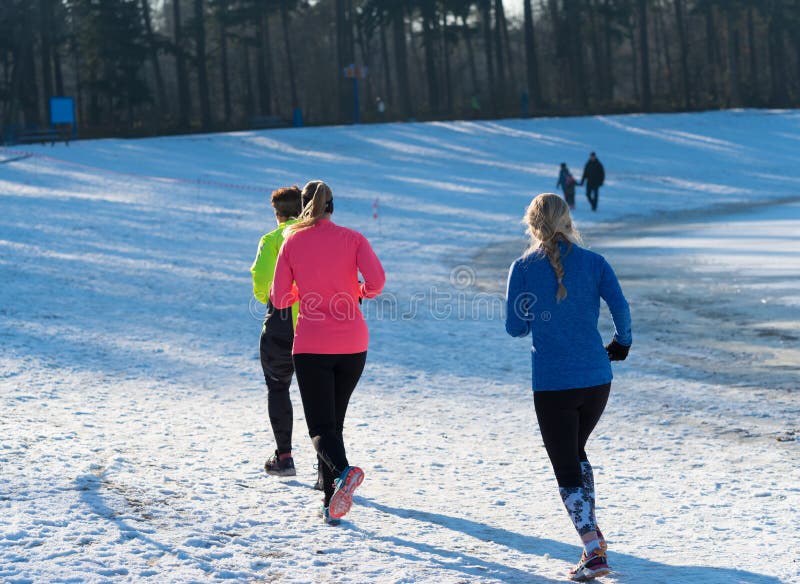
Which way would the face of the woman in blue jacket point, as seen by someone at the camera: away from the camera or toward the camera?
away from the camera

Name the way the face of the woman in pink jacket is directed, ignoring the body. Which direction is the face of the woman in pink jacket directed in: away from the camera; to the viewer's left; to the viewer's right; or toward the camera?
away from the camera

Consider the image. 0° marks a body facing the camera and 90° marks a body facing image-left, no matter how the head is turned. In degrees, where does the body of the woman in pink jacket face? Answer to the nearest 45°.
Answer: approximately 180°

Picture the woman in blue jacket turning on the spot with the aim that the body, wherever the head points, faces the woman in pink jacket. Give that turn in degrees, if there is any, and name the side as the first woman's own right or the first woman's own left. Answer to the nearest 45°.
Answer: approximately 45° to the first woman's own left

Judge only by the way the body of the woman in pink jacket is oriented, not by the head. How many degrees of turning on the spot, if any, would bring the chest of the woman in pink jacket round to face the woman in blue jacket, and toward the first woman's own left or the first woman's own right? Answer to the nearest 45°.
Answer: approximately 135° to the first woman's own right

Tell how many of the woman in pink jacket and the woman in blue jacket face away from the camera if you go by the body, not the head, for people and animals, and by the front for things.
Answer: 2

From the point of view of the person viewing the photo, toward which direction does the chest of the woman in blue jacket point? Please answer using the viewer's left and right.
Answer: facing away from the viewer
